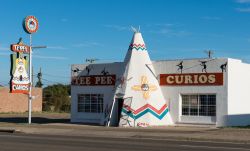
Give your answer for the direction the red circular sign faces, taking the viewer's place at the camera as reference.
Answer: facing the viewer and to the right of the viewer
